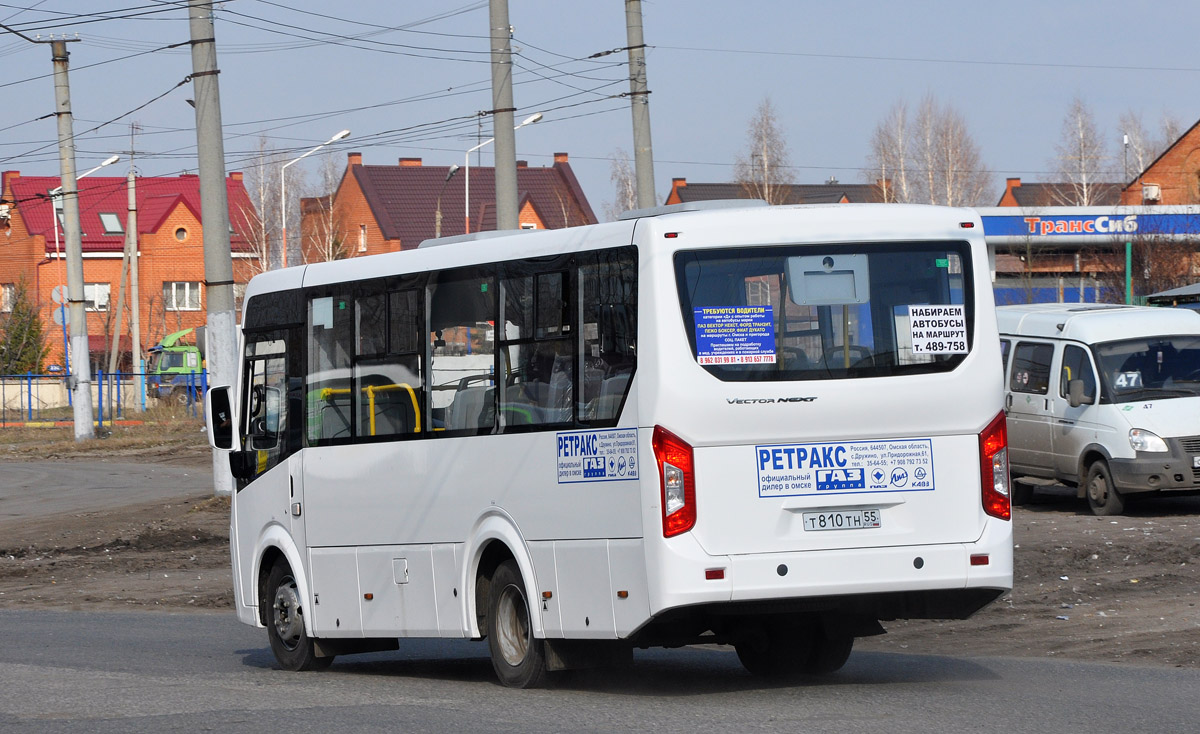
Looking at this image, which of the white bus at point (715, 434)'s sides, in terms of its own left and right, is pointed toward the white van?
right

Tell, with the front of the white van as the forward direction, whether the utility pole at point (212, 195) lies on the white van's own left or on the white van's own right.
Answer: on the white van's own right

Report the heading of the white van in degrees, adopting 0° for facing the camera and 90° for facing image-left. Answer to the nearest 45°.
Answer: approximately 315°

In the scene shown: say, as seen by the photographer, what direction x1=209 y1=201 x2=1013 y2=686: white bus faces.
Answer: facing away from the viewer and to the left of the viewer

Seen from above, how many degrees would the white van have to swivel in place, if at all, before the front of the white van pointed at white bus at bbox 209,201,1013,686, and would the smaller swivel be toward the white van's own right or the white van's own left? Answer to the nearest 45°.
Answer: approximately 45° to the white van's own right

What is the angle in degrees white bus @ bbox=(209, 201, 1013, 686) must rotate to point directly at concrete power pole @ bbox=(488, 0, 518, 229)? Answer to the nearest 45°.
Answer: approximately 45° to its right

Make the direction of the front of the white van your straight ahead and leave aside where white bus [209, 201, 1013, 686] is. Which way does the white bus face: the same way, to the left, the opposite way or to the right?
the opposite way

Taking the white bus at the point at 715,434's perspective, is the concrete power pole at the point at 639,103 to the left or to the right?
on its right

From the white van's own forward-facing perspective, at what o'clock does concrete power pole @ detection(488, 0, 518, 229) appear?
The concrete power pole is roughly at 6 o'clock from the white van.

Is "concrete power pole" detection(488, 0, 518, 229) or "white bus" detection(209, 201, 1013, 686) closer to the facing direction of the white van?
the white bus
